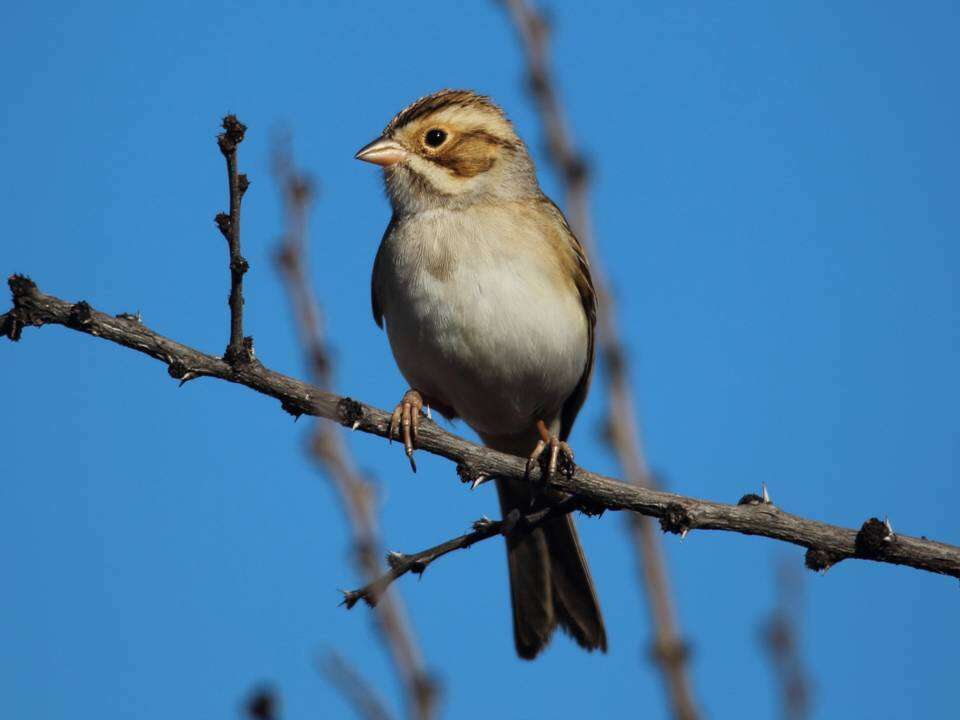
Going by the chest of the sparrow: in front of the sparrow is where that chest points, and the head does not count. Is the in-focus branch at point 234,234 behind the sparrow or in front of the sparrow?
in front
